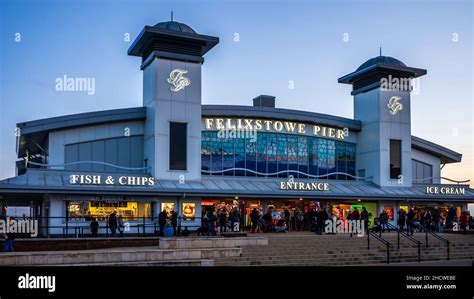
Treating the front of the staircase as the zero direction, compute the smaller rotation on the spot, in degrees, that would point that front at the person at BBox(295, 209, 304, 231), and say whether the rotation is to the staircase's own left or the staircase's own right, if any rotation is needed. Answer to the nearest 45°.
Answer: approximately 180°

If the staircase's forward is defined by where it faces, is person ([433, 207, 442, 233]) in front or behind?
behind

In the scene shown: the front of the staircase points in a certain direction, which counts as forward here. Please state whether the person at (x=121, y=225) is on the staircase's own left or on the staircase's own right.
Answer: on the staircase's own right

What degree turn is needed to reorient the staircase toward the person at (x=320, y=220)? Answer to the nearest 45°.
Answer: approximately 180°

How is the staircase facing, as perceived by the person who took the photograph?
facing the viewer
